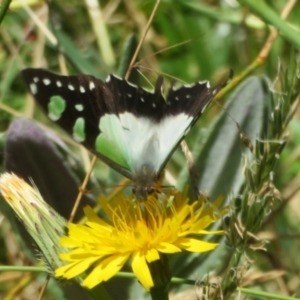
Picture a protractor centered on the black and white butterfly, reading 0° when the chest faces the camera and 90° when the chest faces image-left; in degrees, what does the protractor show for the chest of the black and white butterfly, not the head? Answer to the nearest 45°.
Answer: approximately 0°
